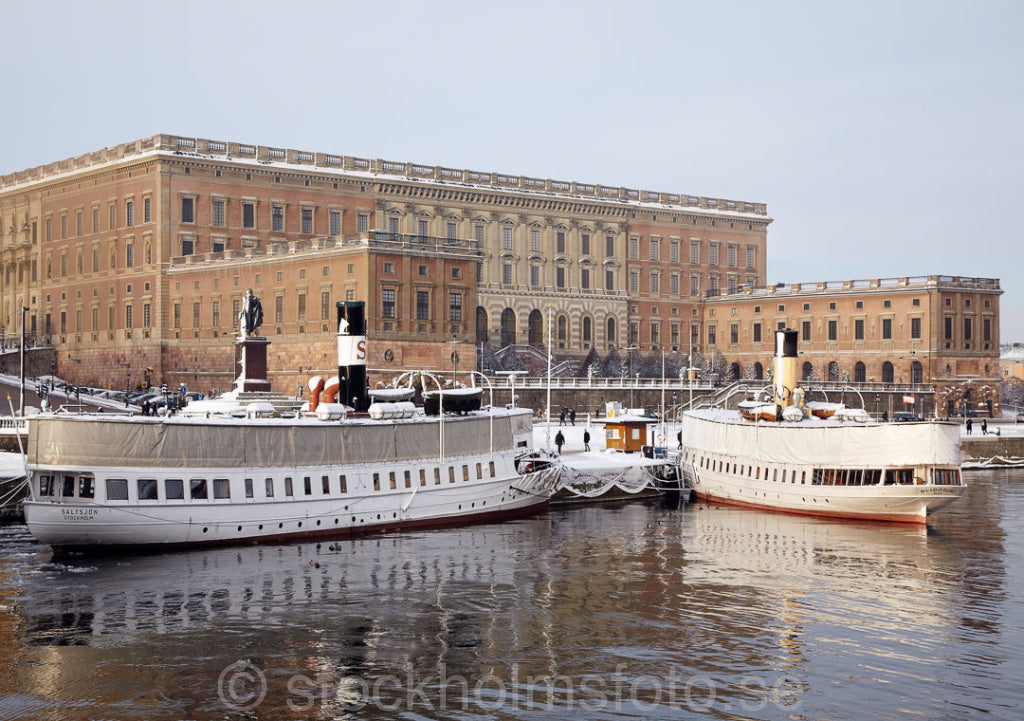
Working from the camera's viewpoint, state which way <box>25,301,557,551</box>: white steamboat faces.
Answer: facing away from the viewer and to the right of the viewer
